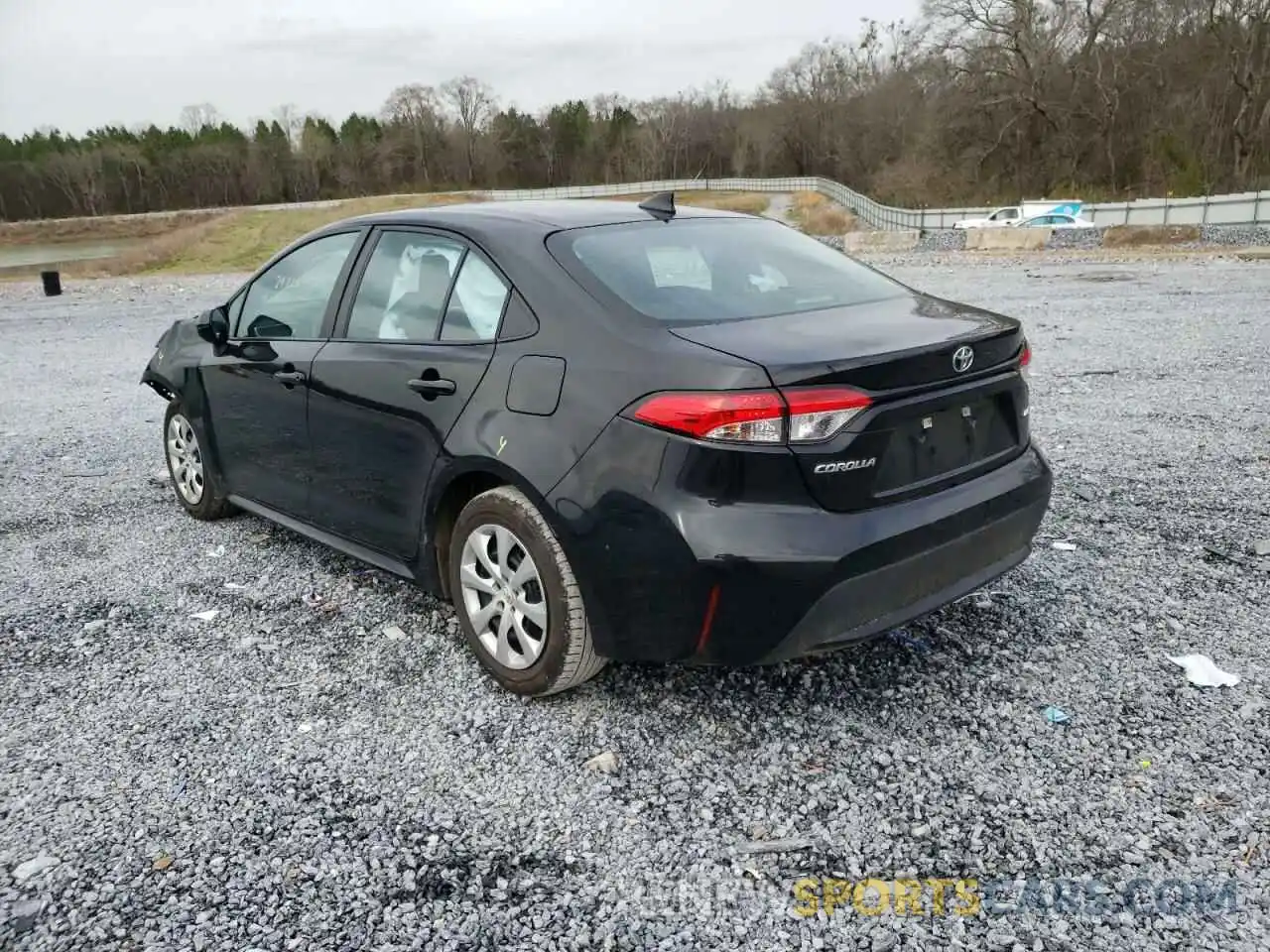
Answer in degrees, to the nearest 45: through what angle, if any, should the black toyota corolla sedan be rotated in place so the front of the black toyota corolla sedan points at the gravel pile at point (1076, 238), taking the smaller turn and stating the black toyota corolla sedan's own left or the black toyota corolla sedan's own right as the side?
approximately 90° to the black toyota corolla sedan's own right

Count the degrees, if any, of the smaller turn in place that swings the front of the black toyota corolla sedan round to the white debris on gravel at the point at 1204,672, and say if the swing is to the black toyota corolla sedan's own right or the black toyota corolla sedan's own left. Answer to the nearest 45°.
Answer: approximately 135° to the black toyota corolla sedan's own right

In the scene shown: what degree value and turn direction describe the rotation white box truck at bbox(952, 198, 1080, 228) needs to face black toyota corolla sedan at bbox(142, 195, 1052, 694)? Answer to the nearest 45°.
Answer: approximately 90° to its left

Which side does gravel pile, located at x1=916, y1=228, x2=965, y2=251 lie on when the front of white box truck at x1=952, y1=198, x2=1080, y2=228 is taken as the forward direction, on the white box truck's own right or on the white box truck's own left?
on the white box truck's own left

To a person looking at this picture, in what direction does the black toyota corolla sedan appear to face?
facing away from the viewer and to the left of the viewer

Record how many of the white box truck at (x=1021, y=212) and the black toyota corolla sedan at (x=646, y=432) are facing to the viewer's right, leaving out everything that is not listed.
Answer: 0

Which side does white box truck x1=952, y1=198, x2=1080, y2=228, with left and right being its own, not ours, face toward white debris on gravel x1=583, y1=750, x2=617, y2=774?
left

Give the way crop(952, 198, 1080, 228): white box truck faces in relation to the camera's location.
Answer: facing to the left of the viewer

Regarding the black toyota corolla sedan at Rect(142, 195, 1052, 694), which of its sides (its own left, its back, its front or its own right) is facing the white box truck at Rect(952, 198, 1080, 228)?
right
